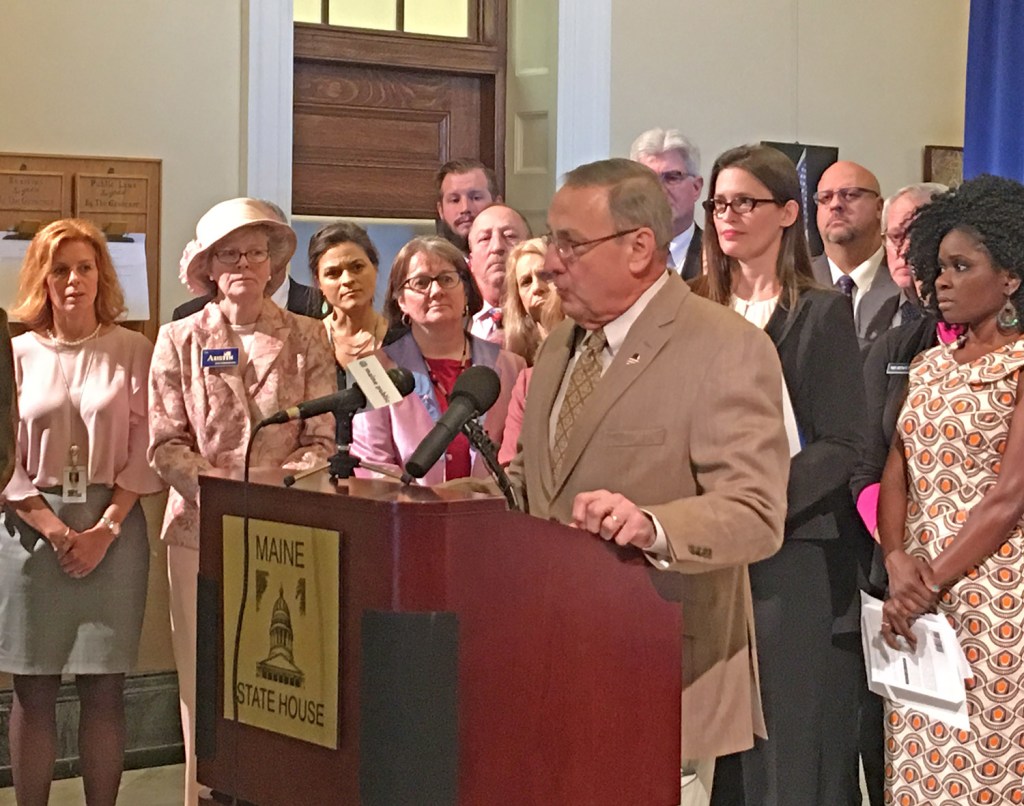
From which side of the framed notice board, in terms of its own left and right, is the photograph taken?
front

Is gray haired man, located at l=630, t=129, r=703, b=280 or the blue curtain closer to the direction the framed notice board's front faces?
the gray haired man

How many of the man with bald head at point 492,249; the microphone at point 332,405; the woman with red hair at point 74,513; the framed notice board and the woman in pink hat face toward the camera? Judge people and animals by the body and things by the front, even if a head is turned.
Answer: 4

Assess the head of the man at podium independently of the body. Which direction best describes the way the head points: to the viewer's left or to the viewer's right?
to the viewer's left

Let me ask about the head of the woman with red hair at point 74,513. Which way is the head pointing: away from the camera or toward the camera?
toward the camera

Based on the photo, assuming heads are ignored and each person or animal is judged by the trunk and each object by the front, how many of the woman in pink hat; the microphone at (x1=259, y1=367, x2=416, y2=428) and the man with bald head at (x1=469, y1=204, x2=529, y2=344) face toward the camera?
2

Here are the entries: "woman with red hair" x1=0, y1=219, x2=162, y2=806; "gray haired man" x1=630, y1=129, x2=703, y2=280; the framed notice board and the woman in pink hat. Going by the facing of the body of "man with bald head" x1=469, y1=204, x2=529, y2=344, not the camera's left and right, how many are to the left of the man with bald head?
1

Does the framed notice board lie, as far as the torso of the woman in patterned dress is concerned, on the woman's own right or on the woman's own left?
on the woman's own right

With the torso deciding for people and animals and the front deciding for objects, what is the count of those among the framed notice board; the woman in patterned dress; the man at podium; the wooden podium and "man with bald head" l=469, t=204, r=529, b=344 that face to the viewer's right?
0

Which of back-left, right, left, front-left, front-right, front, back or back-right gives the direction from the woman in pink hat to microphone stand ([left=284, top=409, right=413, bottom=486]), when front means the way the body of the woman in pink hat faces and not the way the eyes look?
front

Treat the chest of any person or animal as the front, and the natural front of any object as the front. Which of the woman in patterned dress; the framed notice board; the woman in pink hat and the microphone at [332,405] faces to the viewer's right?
the microphone

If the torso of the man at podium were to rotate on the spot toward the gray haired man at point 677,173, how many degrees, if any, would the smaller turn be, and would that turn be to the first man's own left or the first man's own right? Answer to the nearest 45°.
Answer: approximately 135° to the first man's own right

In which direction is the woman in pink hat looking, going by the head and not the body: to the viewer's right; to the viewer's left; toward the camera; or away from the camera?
toward the camera

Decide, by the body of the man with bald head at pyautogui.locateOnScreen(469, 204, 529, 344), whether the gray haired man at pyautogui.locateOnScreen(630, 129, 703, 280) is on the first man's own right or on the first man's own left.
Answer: on the first man's own left

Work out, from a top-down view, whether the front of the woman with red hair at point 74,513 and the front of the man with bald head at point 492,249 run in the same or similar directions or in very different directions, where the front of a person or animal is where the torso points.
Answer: same or similar directions

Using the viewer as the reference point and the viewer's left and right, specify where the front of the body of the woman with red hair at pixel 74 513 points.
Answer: facing the viewer
